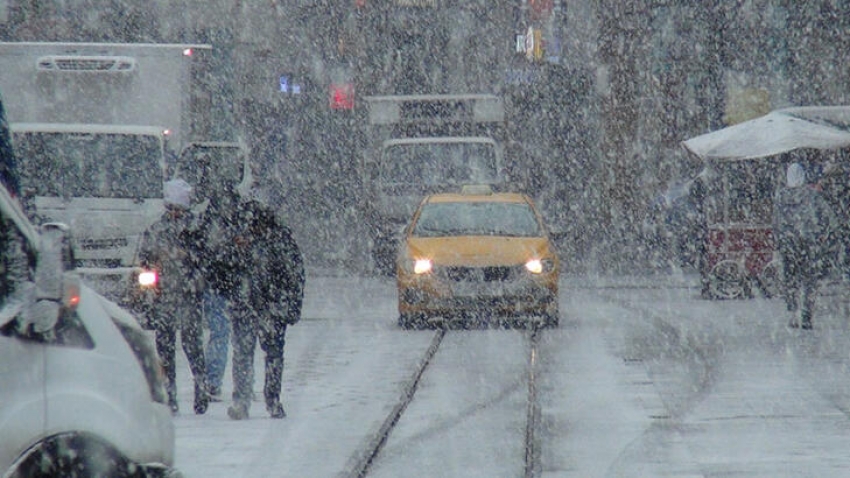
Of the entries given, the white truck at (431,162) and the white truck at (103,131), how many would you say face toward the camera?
2

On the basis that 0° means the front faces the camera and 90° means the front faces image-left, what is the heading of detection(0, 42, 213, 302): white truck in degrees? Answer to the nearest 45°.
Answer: approximately 0°

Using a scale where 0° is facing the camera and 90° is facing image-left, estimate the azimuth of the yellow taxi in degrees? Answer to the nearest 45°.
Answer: approximately 0°

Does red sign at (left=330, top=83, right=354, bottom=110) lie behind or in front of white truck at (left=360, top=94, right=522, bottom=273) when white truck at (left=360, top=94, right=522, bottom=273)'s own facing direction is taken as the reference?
behind
